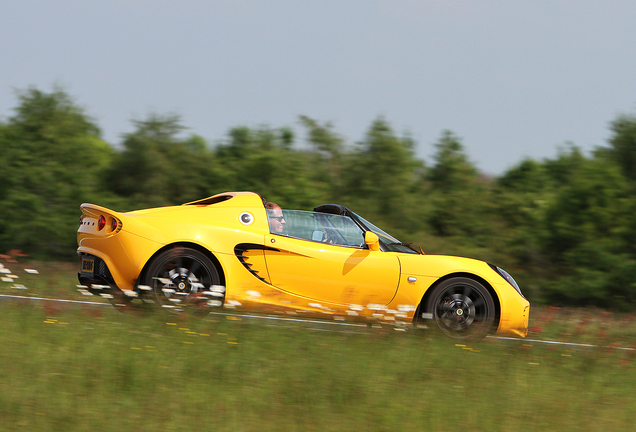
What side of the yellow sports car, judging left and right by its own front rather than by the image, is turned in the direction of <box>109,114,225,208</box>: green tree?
left

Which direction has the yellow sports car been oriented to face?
to the viewer's right

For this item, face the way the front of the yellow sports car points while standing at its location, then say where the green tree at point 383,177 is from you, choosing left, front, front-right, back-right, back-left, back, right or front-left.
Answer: left

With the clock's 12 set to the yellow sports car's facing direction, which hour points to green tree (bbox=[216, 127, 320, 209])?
The green tree is roughly at 9 o'clock from the yellow sports car.

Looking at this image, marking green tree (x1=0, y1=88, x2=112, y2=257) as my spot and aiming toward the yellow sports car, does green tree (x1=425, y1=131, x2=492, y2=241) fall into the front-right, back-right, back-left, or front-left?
front-left

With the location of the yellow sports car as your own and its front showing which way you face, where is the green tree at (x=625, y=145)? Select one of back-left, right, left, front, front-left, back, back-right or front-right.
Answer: front-left

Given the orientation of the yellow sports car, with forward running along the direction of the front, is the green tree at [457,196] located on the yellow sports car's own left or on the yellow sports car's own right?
on the yellow sports car's own left

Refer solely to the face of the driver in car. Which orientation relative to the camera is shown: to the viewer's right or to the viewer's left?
to the viewer's right

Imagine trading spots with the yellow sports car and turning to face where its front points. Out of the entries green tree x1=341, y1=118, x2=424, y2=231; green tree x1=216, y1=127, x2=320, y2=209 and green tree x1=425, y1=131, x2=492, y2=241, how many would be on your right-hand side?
0

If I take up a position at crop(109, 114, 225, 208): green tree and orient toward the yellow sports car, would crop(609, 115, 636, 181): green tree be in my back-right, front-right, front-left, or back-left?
front-left

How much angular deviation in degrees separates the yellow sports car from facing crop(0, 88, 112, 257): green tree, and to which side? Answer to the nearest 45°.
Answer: approximately 135° to its left
